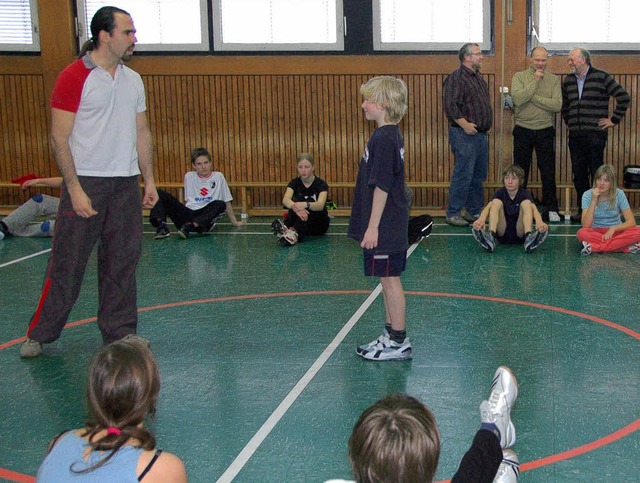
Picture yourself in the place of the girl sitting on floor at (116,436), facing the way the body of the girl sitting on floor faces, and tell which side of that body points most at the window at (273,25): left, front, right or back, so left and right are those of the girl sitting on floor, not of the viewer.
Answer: front

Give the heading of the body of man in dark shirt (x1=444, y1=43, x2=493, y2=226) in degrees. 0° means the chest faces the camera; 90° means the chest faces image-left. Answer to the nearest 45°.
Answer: approximately 315°

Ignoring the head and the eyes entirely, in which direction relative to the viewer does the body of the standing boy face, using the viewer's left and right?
facing to the left of the viewer

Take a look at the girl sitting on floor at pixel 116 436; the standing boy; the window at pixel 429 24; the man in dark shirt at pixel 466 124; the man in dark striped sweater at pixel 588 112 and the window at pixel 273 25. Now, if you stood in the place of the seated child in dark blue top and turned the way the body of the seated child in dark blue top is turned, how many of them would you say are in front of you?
2

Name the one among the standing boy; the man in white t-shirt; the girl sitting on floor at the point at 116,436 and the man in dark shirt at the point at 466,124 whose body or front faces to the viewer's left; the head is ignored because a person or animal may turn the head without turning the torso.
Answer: the standing boy

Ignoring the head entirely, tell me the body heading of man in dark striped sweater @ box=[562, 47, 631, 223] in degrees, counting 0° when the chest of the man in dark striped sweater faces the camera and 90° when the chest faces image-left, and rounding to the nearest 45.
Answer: approximately 45°

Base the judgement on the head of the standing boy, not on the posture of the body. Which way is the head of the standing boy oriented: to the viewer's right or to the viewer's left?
to the viewer's left

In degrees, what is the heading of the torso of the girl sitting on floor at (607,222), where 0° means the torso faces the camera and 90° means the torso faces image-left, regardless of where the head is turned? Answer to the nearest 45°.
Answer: approximately 0°

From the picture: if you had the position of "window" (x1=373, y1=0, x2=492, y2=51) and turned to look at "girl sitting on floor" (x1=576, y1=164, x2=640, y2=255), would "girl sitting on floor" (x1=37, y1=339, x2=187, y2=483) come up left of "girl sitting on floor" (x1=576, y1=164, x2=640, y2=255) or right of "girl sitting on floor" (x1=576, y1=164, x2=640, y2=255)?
right

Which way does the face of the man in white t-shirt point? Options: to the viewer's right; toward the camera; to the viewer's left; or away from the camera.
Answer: to the viewer's right

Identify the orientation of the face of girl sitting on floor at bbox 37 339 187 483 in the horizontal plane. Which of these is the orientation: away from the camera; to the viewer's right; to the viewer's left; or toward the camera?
away from the camera

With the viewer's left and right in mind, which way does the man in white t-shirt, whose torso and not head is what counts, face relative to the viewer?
facing the viewer and to the right of the viewer

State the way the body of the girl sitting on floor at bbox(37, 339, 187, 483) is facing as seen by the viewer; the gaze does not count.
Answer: away from the camera
